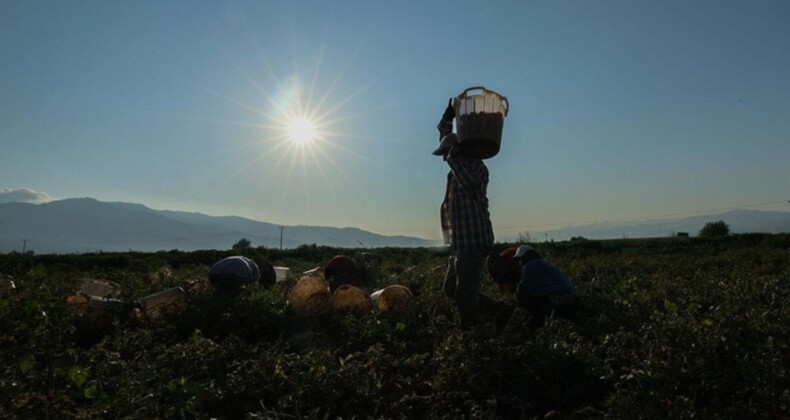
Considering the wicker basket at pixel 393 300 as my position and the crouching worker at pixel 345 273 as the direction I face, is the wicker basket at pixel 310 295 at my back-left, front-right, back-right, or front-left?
front-left

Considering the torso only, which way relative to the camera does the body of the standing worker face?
to the viewer's left

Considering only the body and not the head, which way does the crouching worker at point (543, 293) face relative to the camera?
to the viewer's left

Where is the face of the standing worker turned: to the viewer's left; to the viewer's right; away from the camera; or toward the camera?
to the viewer's left

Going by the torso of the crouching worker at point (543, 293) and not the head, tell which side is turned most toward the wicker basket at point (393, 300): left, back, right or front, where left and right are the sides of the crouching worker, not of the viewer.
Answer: front

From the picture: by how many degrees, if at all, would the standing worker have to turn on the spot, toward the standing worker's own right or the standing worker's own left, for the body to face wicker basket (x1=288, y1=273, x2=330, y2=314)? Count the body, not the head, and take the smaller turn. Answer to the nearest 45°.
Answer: approximately 45° to the standing worker's own right

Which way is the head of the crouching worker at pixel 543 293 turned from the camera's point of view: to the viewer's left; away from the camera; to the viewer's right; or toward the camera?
to the viewer's left
